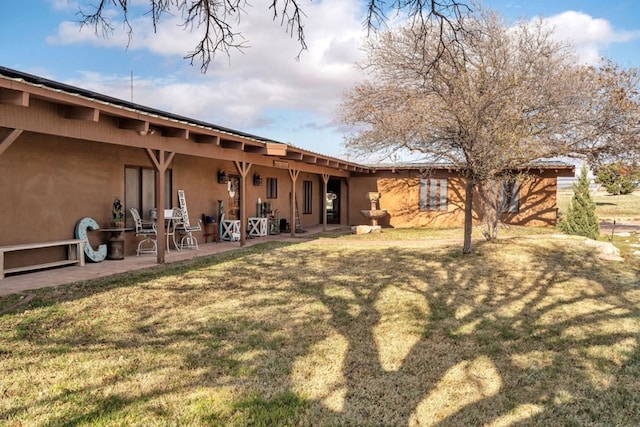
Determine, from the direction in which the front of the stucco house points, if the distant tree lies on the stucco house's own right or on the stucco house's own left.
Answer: on the stucco house's own left

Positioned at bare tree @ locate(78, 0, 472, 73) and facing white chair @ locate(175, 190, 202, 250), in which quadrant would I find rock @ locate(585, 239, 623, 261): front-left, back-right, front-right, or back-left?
front-right

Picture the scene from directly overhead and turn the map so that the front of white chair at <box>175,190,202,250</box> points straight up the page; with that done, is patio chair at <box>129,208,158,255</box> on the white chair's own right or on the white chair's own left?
on the white chair's own right

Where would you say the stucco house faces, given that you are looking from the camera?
facing the viewer and to the right of the viewer

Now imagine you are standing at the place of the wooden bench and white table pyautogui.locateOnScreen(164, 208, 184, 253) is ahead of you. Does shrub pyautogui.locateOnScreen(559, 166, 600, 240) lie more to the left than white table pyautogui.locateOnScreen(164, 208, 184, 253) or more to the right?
right

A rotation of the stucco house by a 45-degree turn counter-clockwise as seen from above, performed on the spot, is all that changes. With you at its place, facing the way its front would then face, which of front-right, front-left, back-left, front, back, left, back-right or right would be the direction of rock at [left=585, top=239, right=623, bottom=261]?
front

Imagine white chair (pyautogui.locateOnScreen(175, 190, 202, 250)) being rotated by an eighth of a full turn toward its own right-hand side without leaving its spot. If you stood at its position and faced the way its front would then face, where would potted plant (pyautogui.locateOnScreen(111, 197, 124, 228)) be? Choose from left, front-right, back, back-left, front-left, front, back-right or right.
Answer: right
